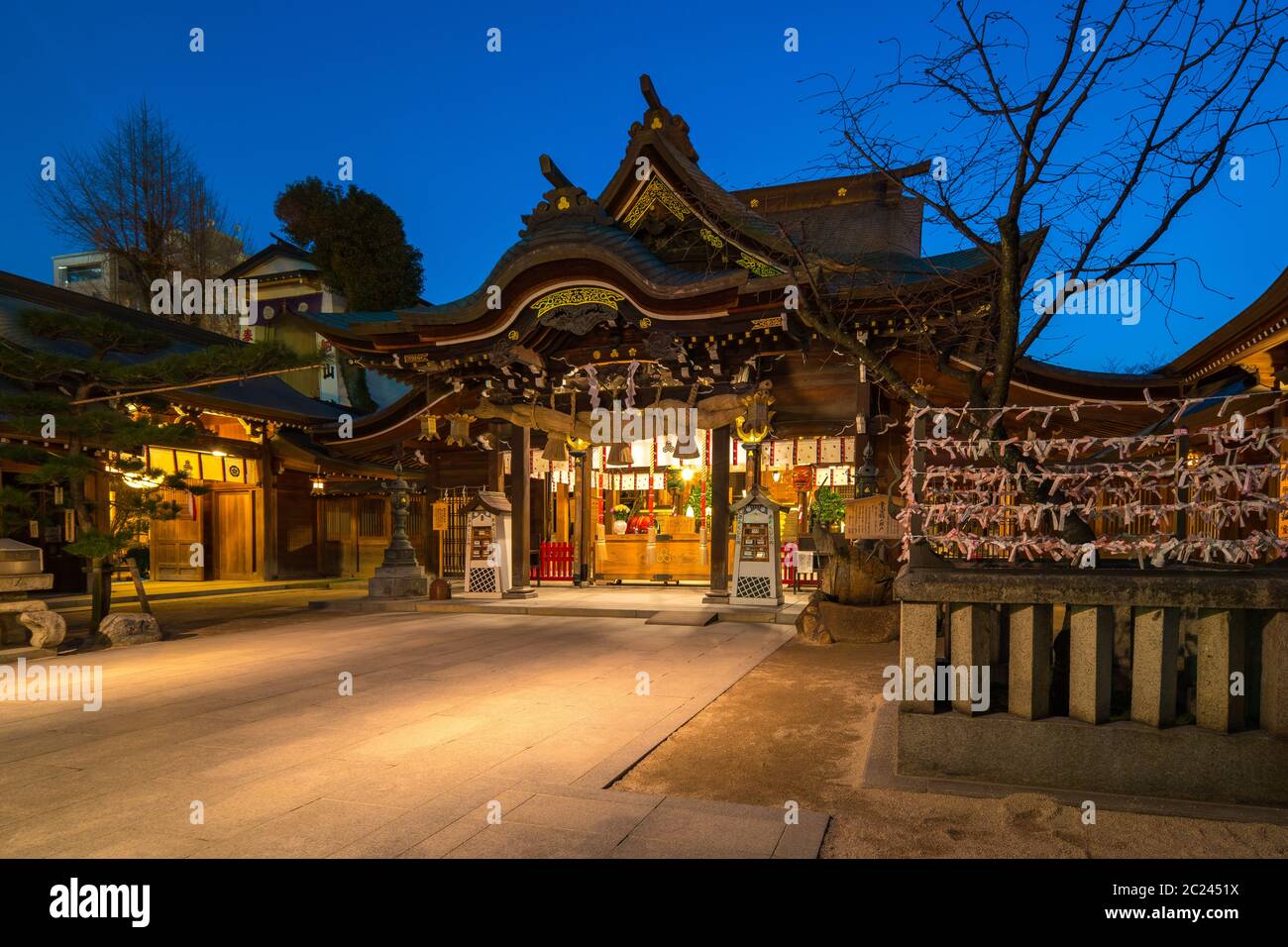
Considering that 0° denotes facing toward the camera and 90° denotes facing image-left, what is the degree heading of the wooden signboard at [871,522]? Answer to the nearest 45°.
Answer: approximately 0°

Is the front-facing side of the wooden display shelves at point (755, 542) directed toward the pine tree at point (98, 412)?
no

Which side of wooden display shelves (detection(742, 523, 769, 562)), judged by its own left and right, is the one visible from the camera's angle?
front

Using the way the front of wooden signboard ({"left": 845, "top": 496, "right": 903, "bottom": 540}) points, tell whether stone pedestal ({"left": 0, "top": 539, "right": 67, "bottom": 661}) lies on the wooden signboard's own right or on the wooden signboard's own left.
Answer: on the wooden signboard's own right

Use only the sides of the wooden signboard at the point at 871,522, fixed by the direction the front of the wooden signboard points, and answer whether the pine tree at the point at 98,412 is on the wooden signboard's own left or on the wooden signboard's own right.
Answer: on the wooden signboard's own right

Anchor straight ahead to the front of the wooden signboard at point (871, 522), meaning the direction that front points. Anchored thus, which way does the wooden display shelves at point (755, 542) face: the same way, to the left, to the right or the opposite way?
the same way

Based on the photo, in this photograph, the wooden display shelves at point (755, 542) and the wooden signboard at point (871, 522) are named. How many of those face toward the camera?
2

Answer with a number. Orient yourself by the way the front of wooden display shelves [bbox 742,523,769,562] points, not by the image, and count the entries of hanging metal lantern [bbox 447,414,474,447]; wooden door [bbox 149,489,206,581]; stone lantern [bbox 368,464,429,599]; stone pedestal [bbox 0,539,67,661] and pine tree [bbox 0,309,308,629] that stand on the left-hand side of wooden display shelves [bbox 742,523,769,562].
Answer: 0

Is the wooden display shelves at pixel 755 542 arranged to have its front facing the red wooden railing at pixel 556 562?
no

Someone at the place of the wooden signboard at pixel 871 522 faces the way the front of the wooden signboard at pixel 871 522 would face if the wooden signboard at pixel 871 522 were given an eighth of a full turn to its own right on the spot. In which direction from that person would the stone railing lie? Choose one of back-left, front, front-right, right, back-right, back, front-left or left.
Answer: front-left
